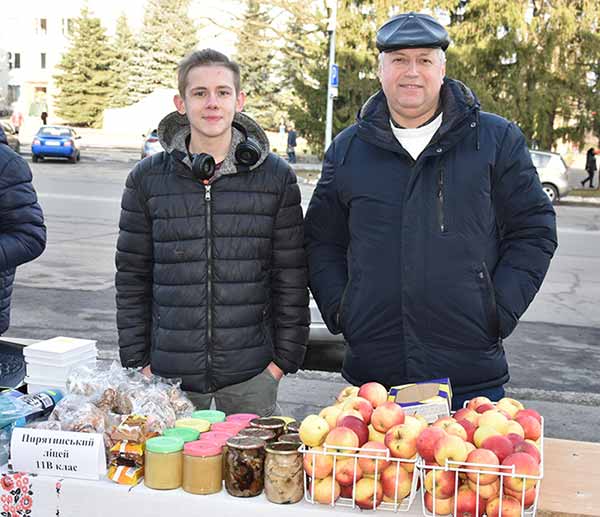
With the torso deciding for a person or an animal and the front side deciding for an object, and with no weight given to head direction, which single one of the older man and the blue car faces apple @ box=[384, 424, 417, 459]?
the older man

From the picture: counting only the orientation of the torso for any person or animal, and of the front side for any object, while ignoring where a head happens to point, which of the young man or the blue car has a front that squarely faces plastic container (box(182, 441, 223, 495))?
the young man

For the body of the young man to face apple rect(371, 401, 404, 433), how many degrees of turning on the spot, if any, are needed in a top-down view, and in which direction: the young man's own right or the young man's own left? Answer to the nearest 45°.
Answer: approximately 45° to the young man's own left

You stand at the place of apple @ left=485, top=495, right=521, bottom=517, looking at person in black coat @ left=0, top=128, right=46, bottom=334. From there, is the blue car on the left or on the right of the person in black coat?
right
